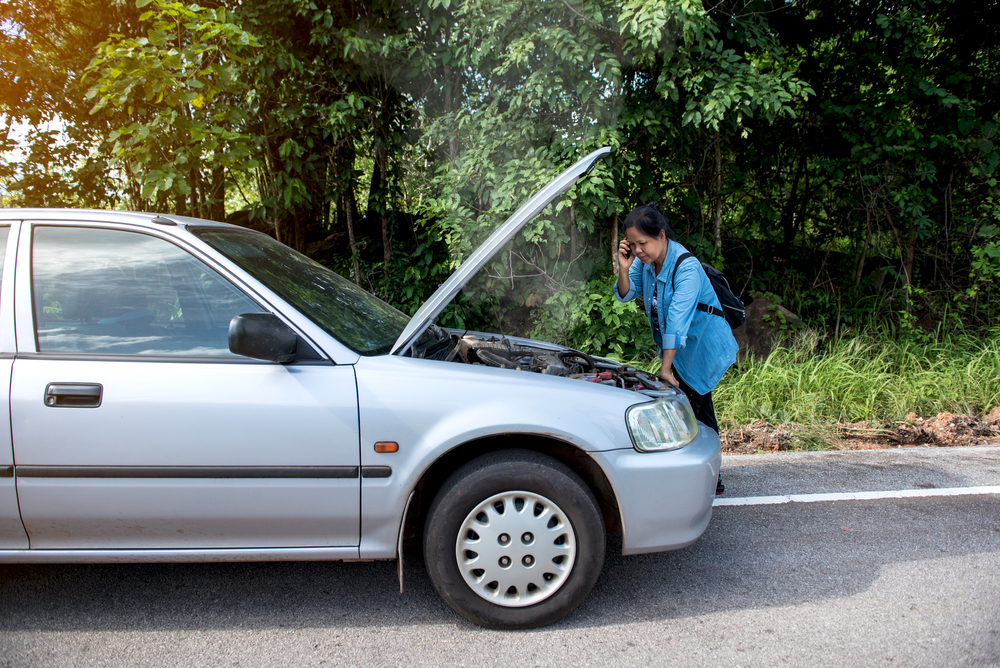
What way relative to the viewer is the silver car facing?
to the viewer's right

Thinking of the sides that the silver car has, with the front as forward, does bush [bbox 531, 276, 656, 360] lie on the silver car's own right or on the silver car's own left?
on the silver car's own left

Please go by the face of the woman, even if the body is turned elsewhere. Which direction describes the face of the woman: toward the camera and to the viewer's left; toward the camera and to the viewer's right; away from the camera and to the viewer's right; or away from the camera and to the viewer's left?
toward the camera and to the viewer's left

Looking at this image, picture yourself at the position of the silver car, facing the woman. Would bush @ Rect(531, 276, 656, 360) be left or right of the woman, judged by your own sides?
left

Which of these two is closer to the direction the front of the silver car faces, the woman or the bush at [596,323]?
the woman

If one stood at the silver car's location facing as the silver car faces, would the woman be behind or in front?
in front
